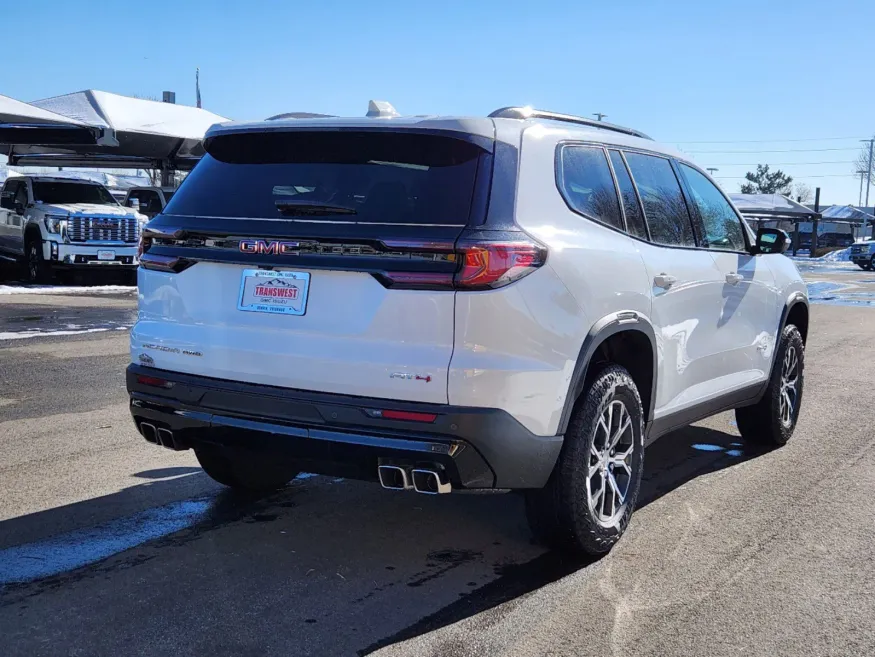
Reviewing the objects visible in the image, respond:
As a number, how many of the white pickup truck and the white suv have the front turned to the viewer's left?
0

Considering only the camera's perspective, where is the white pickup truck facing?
facing the viewer and to the right of the viewer

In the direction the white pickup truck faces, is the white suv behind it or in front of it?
in front

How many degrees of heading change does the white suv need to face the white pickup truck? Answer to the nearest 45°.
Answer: approximately 90° to its left

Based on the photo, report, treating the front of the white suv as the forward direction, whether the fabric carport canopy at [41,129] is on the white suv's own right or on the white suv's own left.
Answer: on the white suv's own left

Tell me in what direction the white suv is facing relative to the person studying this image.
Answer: facing away from the viewer and to the right of the viewer

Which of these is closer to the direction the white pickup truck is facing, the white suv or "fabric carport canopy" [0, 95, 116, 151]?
the white suv
